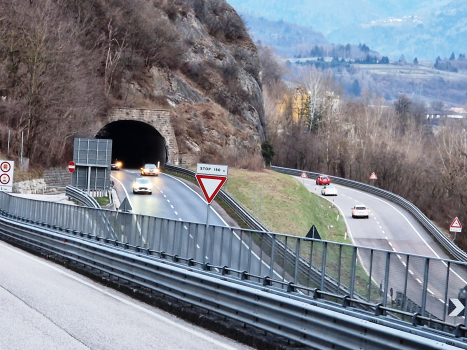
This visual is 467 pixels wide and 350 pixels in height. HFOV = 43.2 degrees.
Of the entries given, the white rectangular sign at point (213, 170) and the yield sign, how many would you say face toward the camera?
2

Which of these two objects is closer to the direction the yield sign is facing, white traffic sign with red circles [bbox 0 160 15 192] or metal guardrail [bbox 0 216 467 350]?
the metal guardrail

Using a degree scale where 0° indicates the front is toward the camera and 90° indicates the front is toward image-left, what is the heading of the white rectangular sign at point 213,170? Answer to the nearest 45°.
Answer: approximately 0°

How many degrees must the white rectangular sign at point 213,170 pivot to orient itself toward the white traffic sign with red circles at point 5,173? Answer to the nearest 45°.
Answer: approximately 135° to its right

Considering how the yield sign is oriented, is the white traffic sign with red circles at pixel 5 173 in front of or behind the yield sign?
behind

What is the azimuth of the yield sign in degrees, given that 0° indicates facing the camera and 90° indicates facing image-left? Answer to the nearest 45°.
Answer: approximately 0°

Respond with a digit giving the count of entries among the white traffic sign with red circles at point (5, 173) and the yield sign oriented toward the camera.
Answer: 2

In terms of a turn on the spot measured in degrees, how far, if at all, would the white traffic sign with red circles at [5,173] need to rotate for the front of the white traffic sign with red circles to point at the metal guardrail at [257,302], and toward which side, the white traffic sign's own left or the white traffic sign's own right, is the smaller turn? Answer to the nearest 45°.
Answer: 0° — it already faces it
